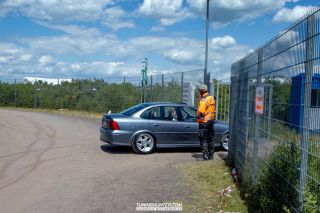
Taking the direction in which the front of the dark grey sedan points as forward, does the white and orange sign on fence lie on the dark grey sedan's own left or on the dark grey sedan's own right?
on the dark grey sedan's own right

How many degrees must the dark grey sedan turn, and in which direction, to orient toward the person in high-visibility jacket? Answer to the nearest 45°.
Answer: approximately 45° to its right

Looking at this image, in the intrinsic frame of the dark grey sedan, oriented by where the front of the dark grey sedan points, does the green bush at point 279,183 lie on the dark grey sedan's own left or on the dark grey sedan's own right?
on the dark grey sedan's own right

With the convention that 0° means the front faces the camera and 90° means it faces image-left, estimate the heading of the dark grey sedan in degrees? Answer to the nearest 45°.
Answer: approximately 270°

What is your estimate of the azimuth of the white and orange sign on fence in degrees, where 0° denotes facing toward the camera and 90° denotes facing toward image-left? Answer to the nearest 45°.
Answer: approximately 45°

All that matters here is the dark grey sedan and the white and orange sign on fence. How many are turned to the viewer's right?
1
